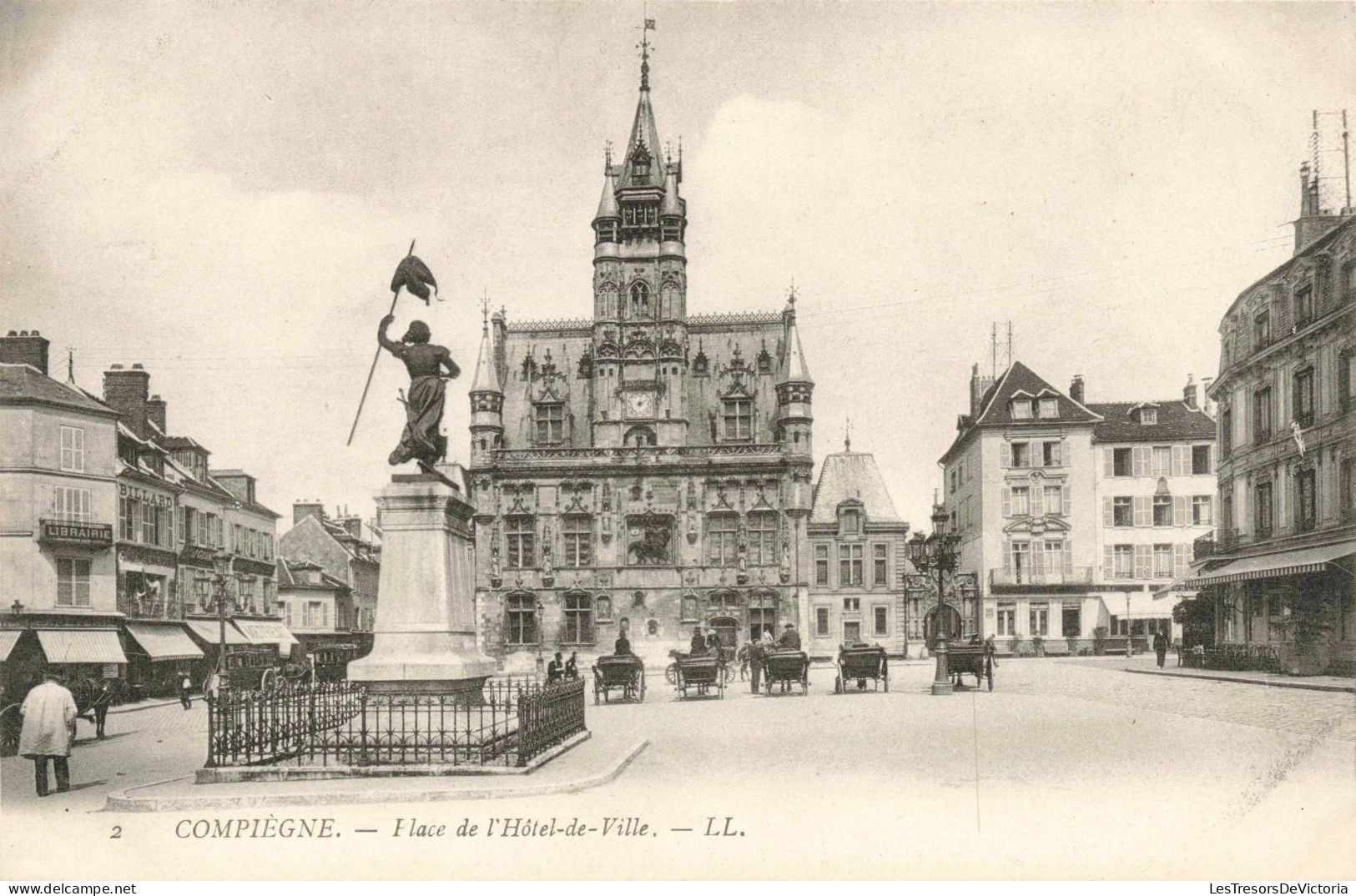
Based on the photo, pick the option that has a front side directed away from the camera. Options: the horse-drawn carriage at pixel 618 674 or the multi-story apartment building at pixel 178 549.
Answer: the horse-drawn carriage

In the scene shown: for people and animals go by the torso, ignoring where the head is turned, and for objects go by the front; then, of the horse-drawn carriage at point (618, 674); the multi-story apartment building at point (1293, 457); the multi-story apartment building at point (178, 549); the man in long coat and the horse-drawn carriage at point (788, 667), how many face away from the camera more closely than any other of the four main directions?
3

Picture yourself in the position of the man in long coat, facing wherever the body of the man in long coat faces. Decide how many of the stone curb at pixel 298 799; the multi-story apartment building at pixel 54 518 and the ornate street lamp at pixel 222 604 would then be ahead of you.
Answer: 2

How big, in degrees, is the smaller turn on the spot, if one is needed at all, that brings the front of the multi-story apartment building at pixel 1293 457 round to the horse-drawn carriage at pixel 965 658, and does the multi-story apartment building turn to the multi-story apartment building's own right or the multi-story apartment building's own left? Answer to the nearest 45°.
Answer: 0° — it already faces it

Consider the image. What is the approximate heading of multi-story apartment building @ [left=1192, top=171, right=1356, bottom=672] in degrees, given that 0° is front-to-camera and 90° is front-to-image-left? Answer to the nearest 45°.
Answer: approximately 45°

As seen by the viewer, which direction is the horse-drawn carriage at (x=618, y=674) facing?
away from the camera

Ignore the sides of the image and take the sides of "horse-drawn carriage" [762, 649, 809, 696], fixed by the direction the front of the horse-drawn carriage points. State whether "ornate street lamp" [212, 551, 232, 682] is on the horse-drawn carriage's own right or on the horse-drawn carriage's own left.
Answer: on the horse-drawn carriage's own left

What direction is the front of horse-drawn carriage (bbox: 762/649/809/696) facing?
away from the camera

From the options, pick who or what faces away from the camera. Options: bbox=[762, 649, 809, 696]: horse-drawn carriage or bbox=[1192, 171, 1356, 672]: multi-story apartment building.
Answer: the horse-drawn carriage

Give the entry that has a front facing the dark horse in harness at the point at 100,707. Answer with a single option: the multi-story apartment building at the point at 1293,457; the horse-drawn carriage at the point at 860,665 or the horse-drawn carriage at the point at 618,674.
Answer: the multi-story apartment building
